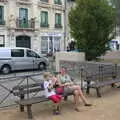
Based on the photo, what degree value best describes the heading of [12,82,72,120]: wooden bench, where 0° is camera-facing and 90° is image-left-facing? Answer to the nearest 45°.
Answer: approximately 315°

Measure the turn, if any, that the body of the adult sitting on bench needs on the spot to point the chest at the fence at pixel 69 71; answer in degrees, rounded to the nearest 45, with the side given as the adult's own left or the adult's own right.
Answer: approximately 135° to the adult's own left

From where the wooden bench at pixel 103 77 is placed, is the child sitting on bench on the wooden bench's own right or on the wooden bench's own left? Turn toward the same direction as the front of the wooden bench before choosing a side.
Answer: on the wooden bench's own right

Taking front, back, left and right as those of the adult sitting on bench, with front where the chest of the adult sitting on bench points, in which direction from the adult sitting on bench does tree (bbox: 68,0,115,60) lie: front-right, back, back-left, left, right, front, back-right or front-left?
back-left

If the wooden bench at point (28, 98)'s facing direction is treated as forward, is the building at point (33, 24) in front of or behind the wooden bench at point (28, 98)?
behind

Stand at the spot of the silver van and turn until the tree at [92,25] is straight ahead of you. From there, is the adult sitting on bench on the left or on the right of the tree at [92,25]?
right

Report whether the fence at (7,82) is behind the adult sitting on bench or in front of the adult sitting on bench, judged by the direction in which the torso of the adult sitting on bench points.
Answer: behind

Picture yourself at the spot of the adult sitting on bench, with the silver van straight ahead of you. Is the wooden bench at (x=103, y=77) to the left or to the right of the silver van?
right

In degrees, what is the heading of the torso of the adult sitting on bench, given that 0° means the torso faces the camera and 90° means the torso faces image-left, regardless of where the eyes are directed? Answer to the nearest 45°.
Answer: approximately 315°
